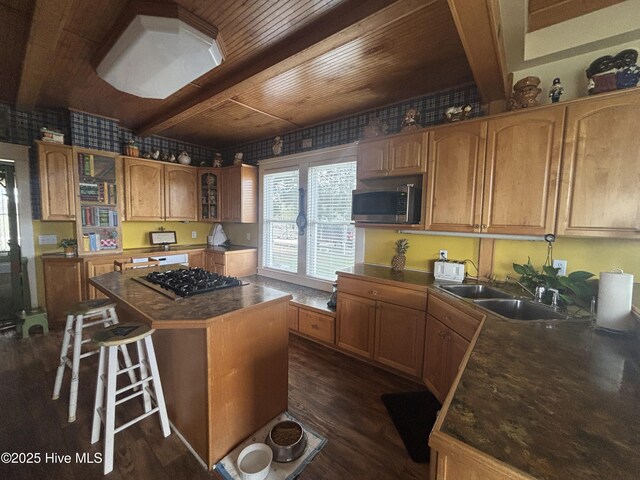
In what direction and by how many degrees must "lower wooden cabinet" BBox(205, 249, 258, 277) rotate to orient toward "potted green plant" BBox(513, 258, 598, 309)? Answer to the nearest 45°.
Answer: approximately 90° to its left

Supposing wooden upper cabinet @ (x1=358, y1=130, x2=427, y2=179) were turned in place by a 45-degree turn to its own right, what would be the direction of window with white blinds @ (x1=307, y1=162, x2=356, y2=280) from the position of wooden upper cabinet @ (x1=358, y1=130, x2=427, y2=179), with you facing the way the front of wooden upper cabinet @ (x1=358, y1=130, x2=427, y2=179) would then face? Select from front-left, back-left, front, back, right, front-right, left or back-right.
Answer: front-right

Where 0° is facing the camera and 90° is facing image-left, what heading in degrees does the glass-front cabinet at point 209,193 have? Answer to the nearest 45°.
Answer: approximately 0°

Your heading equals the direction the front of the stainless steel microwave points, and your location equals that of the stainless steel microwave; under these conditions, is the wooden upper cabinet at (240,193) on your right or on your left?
on your right

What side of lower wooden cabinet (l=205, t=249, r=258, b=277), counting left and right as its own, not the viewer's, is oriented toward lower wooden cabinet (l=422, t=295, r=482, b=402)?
left

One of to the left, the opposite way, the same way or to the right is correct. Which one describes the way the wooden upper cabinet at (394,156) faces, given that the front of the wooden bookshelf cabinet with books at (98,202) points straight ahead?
to the right

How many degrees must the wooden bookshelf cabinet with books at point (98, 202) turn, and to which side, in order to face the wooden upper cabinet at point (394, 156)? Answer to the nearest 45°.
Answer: approximately 45° to its left

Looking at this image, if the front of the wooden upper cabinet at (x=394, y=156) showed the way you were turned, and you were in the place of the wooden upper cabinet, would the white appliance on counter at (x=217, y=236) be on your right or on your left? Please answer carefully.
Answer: on your right

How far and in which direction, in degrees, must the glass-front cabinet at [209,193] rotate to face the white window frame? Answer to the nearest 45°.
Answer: approximately 45° to its left

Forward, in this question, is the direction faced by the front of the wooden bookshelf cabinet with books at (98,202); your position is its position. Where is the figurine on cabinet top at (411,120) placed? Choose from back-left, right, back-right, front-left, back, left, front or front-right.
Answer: front-left

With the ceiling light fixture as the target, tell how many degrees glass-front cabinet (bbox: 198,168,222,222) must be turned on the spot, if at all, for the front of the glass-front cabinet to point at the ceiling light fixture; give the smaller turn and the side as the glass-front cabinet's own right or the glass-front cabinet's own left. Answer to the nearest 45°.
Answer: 0° — it already faces it

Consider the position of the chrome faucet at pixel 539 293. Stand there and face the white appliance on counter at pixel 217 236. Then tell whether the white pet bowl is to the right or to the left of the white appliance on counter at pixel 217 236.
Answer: left

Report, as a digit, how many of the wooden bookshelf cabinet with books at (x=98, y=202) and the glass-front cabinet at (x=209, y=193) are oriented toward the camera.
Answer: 2

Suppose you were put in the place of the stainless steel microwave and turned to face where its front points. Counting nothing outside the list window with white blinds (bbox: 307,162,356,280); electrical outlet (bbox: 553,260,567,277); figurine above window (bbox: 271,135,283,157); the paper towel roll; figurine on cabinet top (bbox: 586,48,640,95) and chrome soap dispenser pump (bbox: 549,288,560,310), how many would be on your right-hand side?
2

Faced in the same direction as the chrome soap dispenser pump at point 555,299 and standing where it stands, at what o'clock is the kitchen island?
The kitchen island is roughly at 12 o'clock from the chrome soap dispenser pump.

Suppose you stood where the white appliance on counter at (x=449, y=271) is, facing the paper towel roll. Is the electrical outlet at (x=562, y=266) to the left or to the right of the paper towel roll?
left
